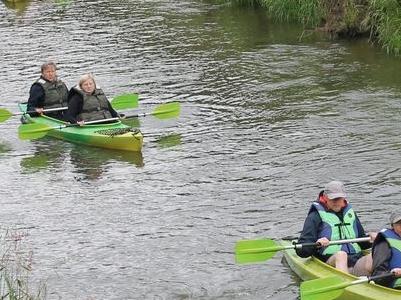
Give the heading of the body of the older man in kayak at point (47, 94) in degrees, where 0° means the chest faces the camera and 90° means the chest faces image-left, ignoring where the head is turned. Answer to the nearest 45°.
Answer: approximately 315°

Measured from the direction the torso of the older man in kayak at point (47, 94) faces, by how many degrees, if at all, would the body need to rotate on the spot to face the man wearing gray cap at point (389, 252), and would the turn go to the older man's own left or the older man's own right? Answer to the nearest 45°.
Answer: approximately 45° to the older man's own right

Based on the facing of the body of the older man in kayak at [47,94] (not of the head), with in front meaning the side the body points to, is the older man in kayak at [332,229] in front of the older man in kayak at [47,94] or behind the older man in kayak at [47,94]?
in front

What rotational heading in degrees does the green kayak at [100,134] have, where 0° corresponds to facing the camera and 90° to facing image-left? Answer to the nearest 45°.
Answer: approximately 315°

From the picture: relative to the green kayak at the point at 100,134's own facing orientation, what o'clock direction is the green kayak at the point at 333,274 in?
the green kayak at the point at 333,274 is roughly at 1 o'clock from the green kayak at the point at 100,134.

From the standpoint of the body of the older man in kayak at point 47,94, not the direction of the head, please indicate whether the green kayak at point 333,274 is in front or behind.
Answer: in front

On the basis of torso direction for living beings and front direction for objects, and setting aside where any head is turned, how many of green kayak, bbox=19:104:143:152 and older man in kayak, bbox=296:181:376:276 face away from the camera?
0
